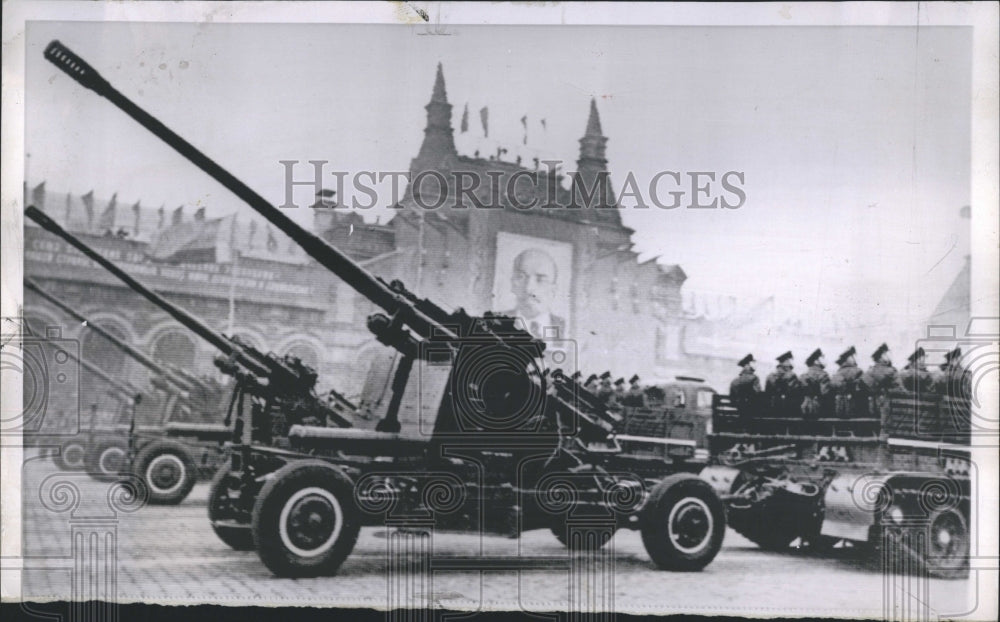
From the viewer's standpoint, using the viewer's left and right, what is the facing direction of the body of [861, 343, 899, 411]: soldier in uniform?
facing the viewer and to the right of the viewer
